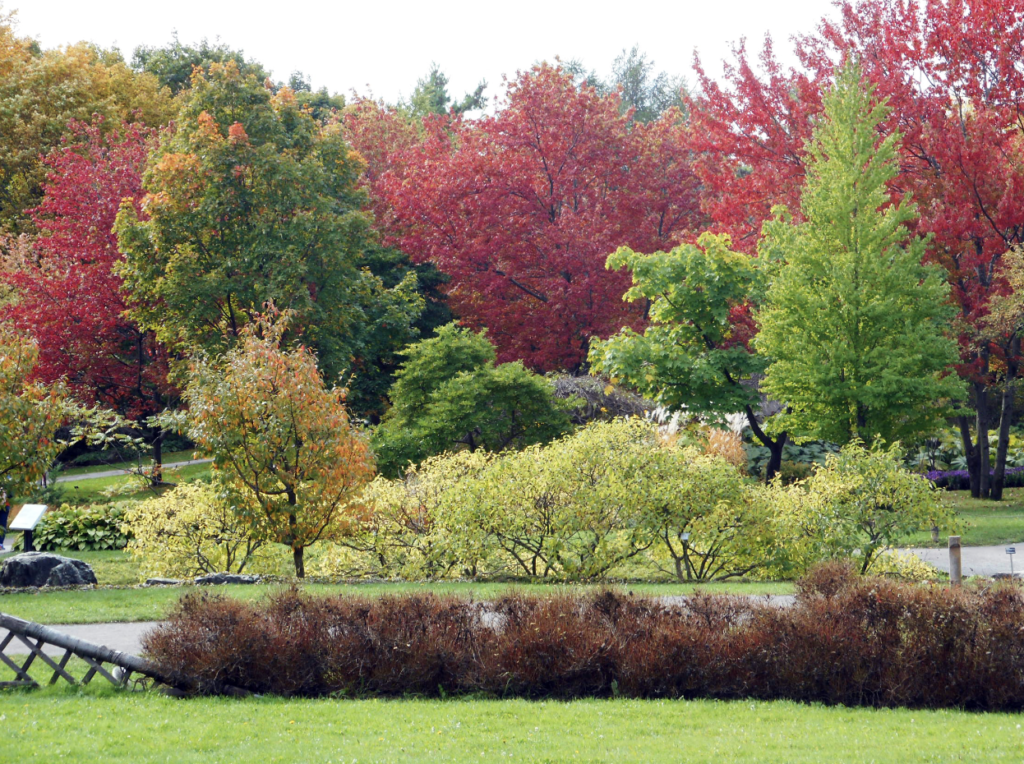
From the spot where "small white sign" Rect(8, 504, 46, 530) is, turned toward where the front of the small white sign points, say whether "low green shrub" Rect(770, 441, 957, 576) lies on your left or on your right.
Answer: on your left

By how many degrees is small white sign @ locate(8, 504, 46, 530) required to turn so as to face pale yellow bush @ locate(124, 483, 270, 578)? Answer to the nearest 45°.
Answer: approximately 90° to its left

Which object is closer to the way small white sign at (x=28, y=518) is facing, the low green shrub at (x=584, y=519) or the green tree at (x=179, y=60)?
the low green shrub

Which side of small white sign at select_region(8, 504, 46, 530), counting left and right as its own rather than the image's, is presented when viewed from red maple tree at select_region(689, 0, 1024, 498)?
left

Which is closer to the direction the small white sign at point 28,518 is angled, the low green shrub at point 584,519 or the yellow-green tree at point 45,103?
the low green shrub

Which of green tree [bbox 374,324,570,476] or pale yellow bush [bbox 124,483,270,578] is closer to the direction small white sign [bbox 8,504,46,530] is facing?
the pale yellow bush

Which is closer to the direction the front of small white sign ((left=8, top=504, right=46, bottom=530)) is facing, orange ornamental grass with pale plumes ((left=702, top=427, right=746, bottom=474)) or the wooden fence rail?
the wooden fence rail

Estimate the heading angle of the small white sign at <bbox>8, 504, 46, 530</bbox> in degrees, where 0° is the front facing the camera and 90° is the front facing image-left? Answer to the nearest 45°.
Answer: approximately 0°

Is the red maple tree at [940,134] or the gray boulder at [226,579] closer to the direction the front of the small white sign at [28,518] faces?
the gray boulder

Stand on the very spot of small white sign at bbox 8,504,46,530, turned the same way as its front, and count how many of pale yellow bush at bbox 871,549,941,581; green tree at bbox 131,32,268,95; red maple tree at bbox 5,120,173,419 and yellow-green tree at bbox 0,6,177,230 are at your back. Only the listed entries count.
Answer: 3

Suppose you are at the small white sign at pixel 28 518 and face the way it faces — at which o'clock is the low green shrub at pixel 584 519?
The low green shrub is roughly at 10 o'clock from the small white sign.

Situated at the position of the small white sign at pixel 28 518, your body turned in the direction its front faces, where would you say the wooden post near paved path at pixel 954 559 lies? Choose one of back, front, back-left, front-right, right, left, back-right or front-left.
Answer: front-left
